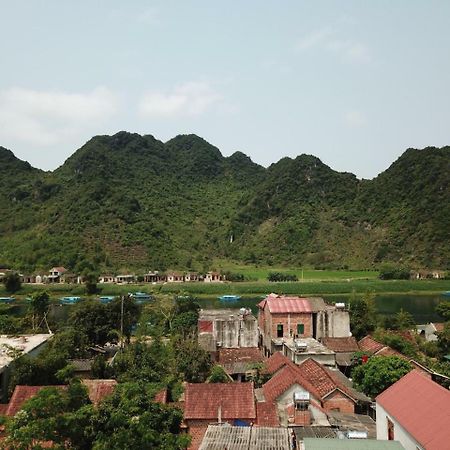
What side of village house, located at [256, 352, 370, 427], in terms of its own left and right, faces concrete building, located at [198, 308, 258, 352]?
back

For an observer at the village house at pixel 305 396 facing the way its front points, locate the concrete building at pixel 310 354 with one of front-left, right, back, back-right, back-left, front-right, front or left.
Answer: back

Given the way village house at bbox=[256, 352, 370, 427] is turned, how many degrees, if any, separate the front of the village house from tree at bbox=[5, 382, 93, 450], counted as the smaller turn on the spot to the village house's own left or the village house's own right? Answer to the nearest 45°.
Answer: approximately 45° to the village house's own right

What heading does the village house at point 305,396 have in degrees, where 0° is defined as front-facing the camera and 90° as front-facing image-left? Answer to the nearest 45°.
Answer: approximately 0°

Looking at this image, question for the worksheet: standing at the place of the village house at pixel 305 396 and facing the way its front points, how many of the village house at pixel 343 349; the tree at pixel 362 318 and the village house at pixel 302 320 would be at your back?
3

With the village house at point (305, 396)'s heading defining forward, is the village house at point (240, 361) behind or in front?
behind

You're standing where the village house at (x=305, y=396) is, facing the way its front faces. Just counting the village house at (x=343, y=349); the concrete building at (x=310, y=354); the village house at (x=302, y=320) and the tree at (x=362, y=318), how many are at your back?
4

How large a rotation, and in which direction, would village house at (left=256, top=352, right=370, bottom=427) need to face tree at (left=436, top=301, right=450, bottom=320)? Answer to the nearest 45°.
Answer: approximately 135° to its left

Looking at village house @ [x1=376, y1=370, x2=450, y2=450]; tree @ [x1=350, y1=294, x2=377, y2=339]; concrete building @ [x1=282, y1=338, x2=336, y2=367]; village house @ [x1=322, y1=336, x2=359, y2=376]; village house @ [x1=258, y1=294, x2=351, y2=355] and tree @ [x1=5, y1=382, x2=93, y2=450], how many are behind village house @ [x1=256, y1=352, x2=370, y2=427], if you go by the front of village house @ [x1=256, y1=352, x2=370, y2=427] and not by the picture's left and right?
4

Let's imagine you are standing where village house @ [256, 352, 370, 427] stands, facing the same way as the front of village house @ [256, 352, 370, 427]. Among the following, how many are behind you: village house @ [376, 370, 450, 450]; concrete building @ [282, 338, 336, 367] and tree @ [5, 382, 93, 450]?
1

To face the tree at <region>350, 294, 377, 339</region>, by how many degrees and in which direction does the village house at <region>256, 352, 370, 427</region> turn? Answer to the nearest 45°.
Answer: approximately 180°

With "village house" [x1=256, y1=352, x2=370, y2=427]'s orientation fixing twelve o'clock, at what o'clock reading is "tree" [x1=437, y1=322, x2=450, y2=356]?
The tree is roughly at 7 o'clock from the village house.

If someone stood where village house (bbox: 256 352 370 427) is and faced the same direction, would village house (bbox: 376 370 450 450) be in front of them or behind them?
in front

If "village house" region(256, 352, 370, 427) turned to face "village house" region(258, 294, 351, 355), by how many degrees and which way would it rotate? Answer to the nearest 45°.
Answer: approximately 180°

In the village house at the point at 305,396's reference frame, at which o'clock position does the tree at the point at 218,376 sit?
The tree is roughly at 4 o'clock from the village house.
